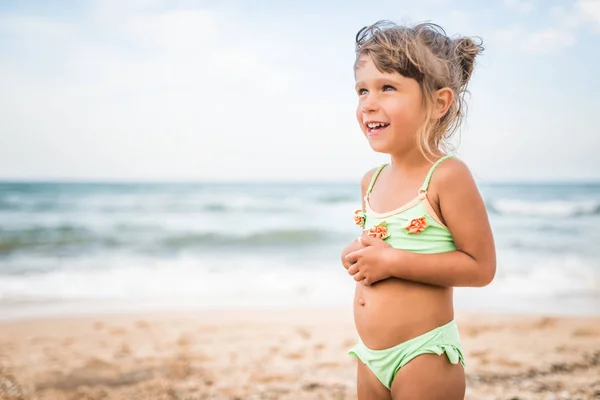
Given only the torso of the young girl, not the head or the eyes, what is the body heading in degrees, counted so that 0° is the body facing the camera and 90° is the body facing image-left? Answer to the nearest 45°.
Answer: approximately 45°

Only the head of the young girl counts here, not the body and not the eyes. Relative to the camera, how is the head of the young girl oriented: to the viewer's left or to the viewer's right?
to the viewer's left
